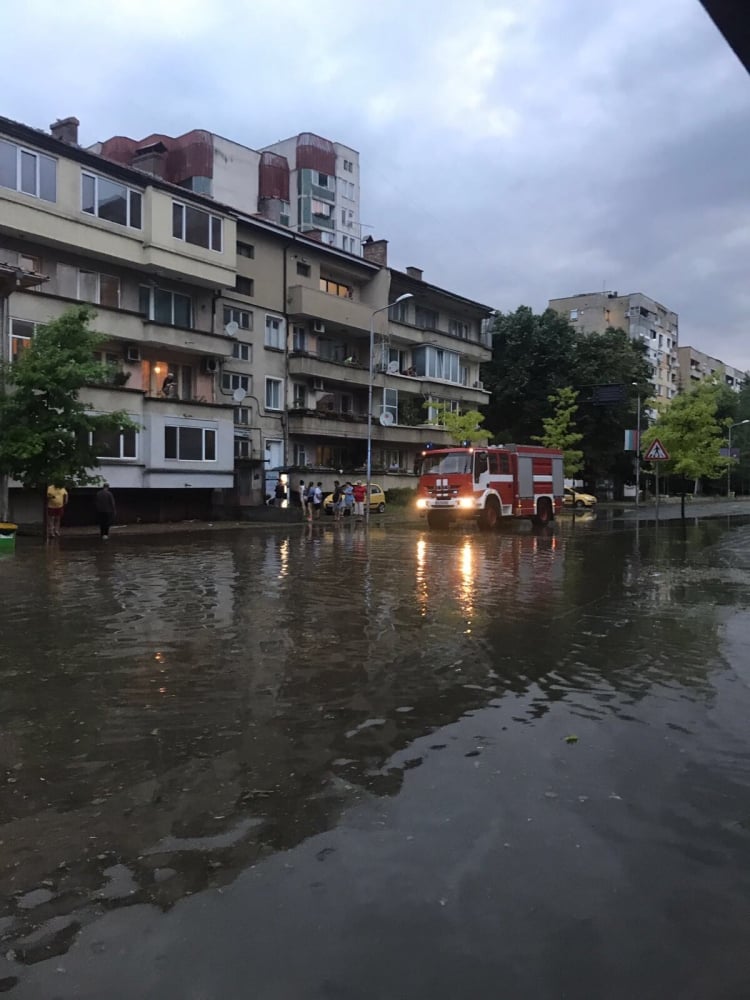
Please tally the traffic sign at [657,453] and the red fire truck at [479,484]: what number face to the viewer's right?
0

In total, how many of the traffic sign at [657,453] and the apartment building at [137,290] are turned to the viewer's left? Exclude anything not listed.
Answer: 0

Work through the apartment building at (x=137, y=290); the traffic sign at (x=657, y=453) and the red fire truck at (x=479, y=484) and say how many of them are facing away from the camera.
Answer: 0

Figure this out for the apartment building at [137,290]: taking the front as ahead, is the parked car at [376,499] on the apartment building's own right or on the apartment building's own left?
on the apartment building's own left

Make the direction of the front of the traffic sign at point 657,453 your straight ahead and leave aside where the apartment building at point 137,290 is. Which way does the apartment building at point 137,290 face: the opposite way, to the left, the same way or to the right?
to the left

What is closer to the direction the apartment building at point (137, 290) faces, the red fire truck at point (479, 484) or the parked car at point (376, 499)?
the red fire truck

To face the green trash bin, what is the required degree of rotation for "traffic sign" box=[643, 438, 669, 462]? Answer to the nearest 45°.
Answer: approximately 45° to its right

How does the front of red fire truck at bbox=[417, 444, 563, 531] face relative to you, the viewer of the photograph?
facing the viewer and to the left of the viewer

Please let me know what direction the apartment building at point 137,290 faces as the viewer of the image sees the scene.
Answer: facing the viewer and to the right of the viewer

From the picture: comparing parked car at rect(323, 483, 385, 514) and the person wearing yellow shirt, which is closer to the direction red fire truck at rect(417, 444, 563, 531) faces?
the person wearing yellow shirt

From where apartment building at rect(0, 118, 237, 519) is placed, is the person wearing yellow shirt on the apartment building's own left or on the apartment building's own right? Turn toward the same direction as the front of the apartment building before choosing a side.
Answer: on the apartment building's own right

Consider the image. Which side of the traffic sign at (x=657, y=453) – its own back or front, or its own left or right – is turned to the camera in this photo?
front

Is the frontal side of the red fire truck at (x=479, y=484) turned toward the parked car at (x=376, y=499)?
no

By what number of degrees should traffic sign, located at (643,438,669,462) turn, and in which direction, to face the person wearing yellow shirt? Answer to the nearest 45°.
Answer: approximately 45° to its right

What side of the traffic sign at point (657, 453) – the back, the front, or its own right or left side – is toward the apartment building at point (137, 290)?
right
